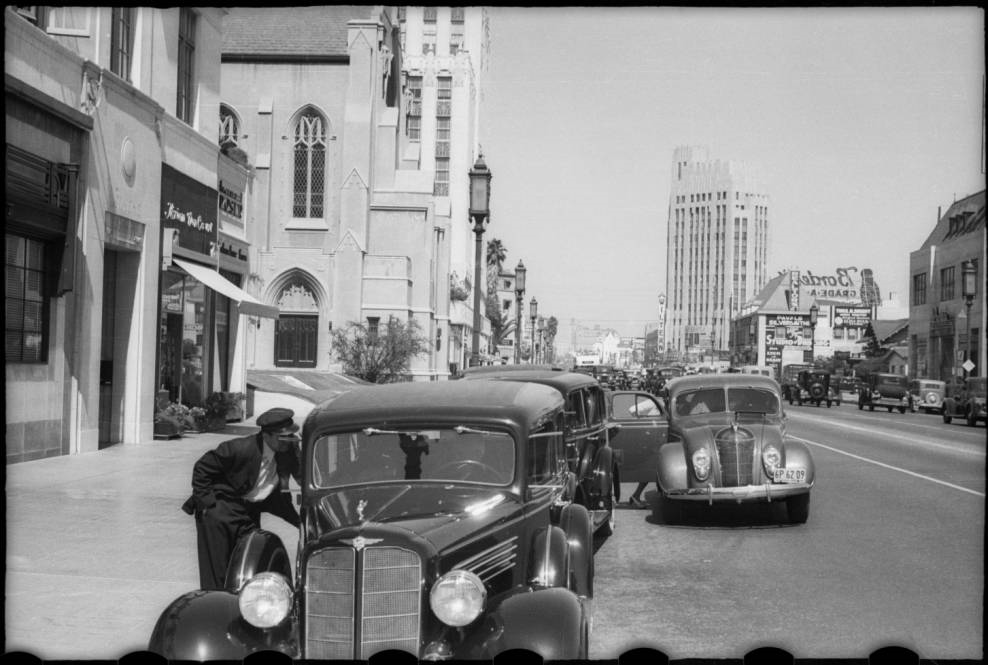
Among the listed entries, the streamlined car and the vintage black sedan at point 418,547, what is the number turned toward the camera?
2

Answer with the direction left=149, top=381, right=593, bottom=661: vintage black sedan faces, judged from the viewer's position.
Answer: facing the viewer

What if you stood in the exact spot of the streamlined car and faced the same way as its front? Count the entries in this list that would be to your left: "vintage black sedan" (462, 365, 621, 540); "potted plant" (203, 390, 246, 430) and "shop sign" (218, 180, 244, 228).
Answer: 0

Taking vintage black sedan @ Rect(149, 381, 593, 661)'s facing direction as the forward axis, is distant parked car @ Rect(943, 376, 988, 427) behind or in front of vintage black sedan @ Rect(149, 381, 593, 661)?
behind

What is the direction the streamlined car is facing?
toward the camera

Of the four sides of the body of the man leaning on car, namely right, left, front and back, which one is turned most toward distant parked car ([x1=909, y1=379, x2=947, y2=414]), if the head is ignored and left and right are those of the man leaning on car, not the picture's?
left

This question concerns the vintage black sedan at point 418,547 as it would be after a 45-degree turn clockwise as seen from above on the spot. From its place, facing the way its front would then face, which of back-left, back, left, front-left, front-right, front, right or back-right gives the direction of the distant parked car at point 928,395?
back

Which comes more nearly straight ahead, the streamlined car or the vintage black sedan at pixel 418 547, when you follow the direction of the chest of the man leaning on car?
the vintage black sedan

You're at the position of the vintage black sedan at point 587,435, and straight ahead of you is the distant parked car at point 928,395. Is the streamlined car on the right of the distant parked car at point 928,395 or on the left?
right

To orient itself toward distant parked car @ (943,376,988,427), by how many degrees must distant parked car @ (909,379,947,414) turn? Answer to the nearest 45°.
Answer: approximately 135° to its left

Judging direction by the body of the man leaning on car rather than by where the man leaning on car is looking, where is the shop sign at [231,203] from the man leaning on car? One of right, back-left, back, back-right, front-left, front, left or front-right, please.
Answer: back-left

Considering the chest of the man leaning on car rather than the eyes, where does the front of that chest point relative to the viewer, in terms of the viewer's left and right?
facing the viewer and to the right of the viewer
